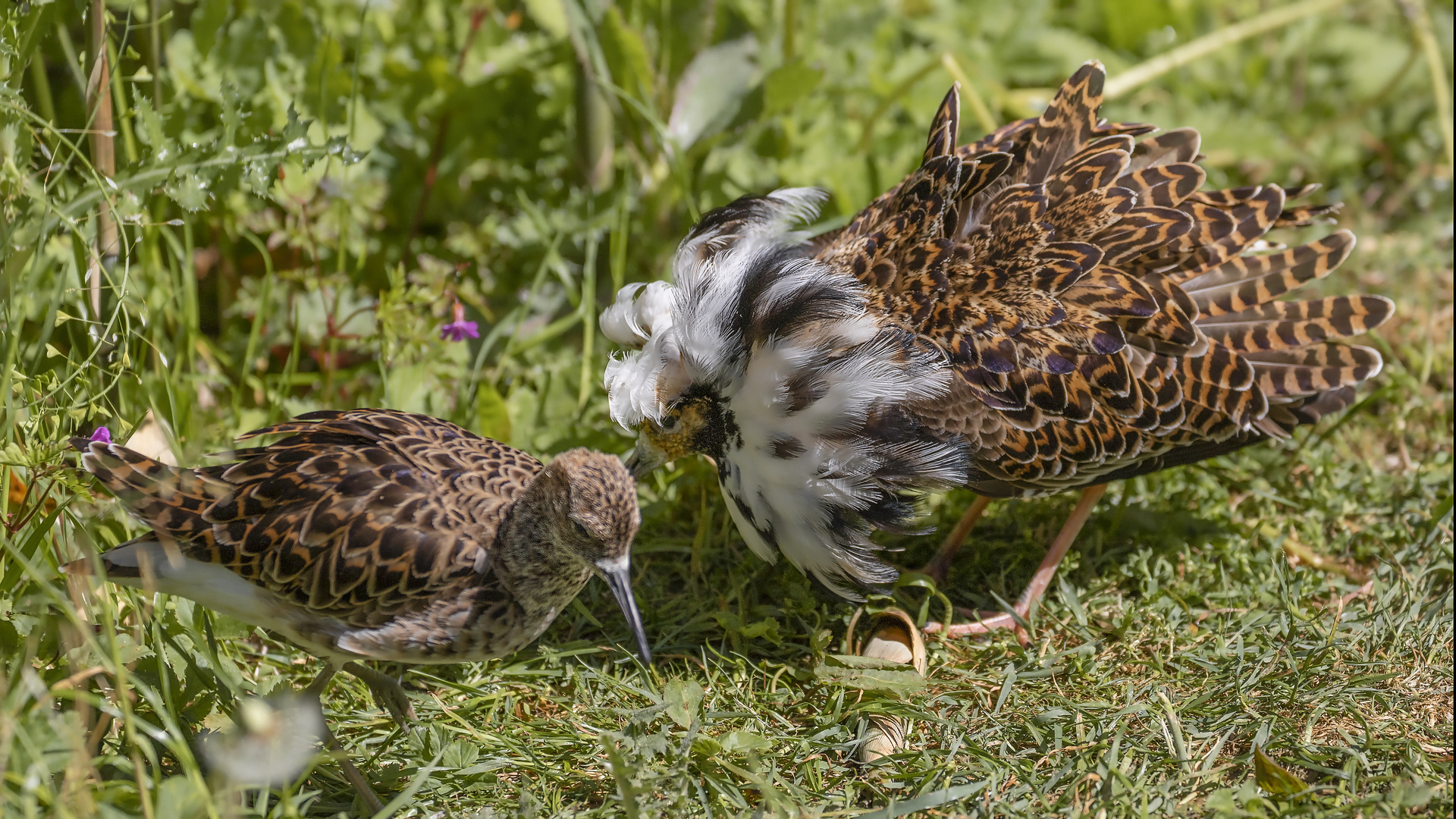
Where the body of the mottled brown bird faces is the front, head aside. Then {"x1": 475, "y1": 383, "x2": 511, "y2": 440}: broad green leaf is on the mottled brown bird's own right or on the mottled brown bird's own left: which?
on the mottled brown bird's own left

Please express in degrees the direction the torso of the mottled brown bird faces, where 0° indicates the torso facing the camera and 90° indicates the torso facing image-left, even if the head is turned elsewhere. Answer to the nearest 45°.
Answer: approximately 270°

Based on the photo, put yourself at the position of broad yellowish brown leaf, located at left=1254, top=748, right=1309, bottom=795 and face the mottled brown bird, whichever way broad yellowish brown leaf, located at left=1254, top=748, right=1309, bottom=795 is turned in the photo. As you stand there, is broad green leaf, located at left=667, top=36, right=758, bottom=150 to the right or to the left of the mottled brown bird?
right

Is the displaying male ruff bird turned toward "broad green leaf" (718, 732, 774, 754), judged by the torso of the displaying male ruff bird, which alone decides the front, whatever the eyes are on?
no

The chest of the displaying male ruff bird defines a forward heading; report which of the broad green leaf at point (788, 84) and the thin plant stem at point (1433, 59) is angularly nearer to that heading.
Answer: the broad green leaf

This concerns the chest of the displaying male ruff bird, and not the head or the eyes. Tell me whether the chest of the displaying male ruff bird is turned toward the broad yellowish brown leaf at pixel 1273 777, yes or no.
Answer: no

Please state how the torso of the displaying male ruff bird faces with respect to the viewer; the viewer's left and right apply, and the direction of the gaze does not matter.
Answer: facing to the left of the viewer

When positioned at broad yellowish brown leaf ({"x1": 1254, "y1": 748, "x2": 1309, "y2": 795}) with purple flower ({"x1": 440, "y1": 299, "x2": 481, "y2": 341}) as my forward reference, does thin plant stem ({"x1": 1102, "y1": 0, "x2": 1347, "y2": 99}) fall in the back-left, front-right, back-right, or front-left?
front-right

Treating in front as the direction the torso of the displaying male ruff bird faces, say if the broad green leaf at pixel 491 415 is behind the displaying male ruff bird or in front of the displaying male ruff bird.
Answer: in front

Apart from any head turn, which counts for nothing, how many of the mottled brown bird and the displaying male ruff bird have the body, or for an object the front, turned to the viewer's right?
1

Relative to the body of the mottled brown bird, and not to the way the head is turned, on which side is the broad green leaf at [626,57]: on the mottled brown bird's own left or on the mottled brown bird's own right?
on the mottled brown bird's own left

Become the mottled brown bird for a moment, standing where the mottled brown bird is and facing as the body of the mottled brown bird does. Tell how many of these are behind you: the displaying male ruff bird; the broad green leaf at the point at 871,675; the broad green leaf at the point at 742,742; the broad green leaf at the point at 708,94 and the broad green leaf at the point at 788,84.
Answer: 0
